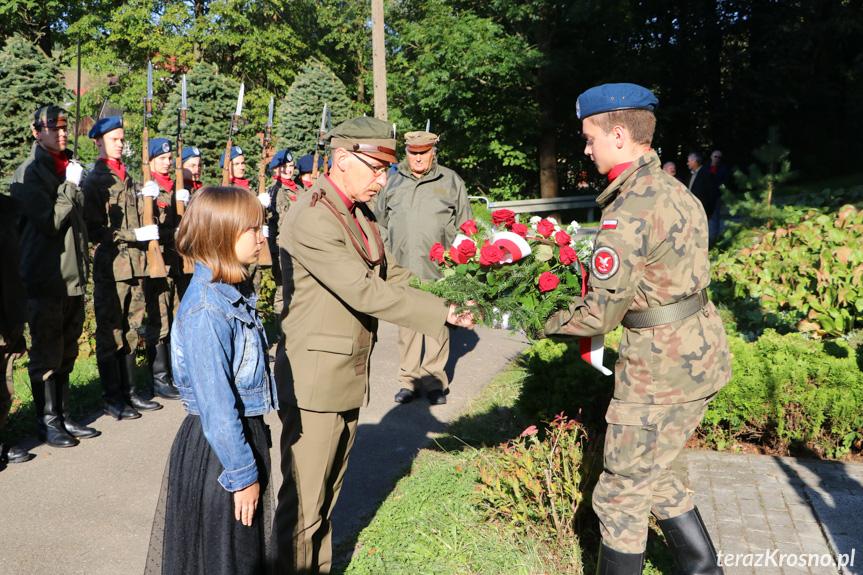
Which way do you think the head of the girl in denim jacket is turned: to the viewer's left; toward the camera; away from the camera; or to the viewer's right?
to the viewer's right

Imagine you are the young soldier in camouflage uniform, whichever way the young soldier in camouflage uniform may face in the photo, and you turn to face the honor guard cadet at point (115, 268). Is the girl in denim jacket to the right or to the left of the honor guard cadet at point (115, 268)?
left

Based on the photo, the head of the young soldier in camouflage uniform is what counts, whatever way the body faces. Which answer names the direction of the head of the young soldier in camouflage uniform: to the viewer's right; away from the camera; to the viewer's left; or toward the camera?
to the viewer's left

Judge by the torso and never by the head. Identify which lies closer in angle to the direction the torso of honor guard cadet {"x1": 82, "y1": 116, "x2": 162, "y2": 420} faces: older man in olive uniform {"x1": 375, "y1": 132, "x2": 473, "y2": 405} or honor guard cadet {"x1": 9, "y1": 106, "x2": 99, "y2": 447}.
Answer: the older man in olive uniform

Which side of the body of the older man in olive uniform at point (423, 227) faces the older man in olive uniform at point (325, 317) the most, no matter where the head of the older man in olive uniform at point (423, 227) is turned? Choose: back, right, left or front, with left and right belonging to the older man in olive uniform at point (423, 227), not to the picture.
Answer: front

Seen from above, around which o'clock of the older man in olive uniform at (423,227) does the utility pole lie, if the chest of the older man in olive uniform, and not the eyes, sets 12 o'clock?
The utility pole is roughly at 6 o'clock from the older man in olive uniform.

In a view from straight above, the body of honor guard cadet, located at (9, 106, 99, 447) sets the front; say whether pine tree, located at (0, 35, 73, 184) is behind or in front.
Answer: behind

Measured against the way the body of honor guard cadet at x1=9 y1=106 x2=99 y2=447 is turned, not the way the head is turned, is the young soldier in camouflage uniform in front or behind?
in front

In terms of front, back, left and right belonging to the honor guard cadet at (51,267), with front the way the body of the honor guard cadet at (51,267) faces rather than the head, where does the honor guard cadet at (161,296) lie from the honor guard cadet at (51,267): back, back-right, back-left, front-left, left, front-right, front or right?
left

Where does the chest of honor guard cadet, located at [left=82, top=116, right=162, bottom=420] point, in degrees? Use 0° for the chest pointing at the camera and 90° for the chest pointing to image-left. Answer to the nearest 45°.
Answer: approximately 315°

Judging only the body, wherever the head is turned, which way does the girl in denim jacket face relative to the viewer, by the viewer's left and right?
facing to the right of the viewer

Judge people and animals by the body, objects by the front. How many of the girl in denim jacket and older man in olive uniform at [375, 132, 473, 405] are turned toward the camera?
1
